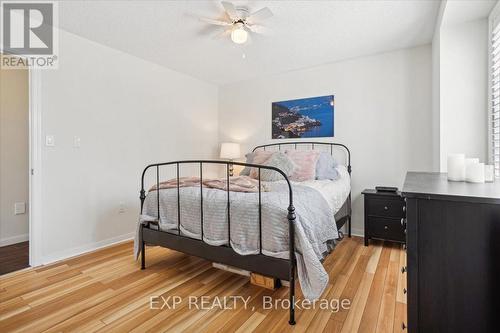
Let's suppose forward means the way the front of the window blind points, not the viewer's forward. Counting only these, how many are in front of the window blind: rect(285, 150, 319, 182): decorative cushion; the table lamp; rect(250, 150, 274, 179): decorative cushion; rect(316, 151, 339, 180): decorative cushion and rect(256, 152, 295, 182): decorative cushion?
5

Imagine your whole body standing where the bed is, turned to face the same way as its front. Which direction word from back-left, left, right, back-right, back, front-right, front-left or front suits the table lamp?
back-right

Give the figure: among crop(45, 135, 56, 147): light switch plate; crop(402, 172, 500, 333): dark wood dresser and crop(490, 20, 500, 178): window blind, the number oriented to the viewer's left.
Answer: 2

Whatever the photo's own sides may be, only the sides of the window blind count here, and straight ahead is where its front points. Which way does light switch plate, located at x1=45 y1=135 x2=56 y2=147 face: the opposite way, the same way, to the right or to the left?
the opposite way

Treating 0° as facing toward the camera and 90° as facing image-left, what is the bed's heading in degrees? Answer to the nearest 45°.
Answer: approximately 45°

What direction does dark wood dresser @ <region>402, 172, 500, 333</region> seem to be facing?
to the viewer's left

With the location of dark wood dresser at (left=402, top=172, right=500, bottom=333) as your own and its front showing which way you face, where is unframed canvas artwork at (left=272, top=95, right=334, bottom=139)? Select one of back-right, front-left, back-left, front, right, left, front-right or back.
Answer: front-right

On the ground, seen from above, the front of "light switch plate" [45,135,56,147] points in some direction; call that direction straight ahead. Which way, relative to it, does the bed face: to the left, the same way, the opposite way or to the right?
to the right

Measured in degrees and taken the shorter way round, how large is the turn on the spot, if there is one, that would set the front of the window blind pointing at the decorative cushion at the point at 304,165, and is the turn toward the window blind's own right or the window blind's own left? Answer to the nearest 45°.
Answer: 0° — it already faces it

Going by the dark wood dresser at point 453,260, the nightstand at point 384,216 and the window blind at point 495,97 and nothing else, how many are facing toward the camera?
1

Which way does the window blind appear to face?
to the viewer's left

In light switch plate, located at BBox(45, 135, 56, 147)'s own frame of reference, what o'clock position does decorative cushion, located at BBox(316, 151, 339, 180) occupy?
The decorative cushion is roughly at 10 o'clock from the light switch plate.

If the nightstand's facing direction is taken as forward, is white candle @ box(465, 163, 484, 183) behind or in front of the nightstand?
in front

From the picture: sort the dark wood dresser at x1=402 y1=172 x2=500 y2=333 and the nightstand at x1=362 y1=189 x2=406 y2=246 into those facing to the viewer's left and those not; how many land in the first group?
1

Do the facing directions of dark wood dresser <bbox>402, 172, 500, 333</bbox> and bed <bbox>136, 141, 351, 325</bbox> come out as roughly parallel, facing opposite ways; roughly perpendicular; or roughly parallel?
roughly perpendicular
